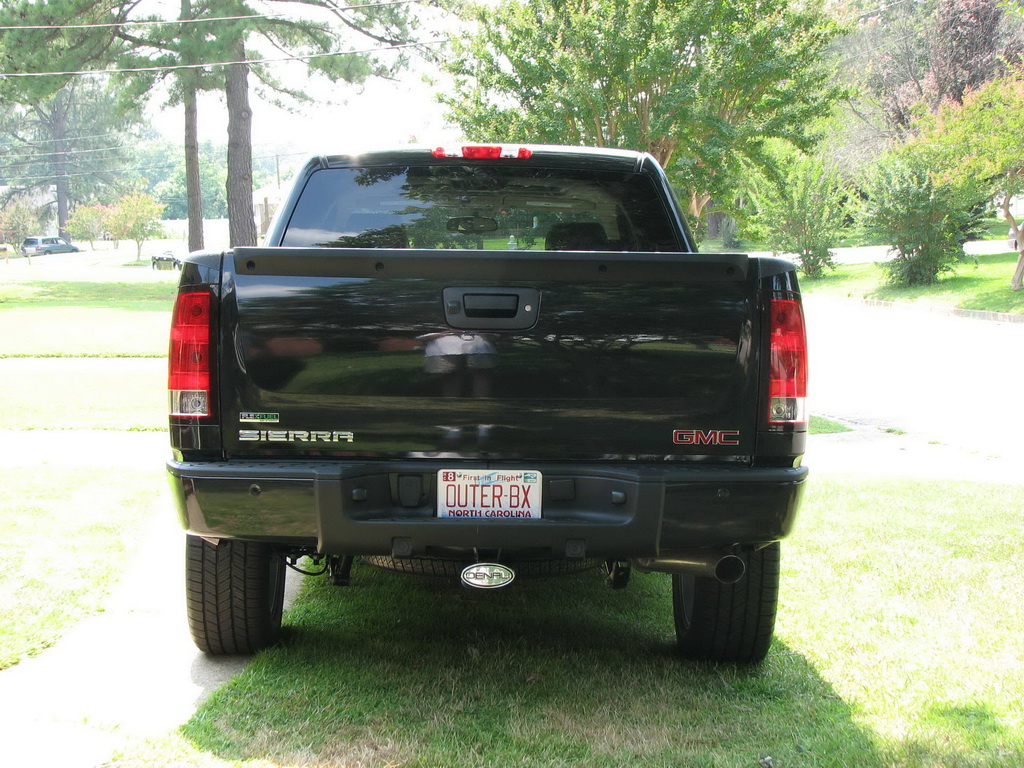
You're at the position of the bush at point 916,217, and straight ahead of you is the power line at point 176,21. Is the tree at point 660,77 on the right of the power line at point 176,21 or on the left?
left

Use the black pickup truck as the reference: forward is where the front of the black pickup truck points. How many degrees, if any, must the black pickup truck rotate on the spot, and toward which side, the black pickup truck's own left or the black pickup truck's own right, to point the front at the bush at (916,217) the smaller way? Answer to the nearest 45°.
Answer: approximately 45° to the black pickup truck's own right

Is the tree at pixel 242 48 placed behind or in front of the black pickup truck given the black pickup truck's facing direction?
in front

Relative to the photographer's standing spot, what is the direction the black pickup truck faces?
facing away from the viewer

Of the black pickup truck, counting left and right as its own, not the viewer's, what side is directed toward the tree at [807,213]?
front

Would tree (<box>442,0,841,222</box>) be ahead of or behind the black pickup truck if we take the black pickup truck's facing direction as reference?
ahead
